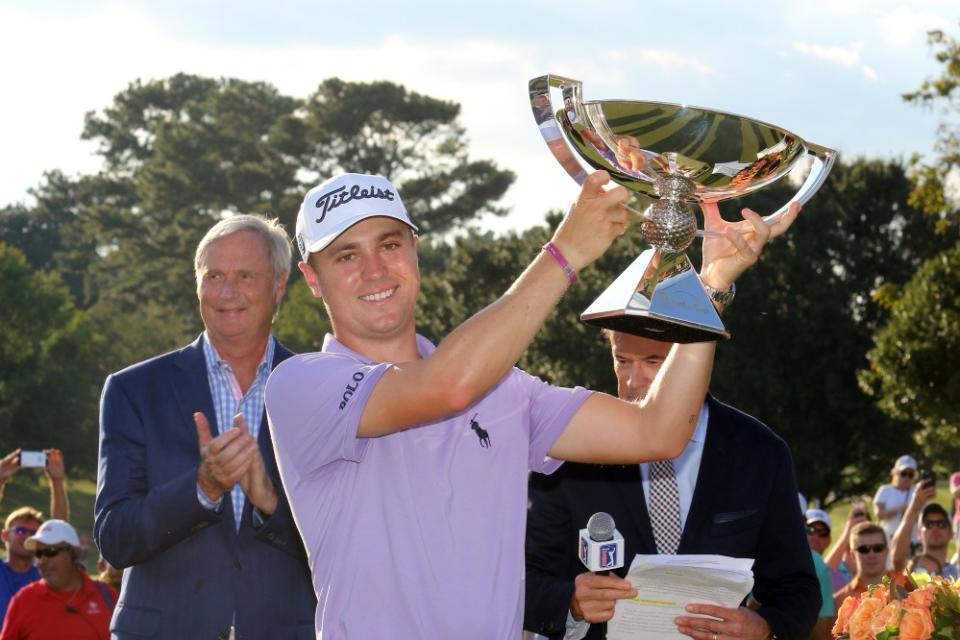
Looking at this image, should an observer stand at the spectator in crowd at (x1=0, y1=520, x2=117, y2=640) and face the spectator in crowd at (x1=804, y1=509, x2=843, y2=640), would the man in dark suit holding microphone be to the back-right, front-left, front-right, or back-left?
front-right

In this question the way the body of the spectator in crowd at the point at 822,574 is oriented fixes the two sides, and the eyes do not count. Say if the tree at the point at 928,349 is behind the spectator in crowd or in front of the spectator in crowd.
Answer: behind

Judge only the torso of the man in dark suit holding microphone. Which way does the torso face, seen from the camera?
toward the camera

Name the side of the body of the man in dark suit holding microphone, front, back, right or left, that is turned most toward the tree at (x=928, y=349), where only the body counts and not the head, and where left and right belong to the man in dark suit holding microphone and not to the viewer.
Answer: back

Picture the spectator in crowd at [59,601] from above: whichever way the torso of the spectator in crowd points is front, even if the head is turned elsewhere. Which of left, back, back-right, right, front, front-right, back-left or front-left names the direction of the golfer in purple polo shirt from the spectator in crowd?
front

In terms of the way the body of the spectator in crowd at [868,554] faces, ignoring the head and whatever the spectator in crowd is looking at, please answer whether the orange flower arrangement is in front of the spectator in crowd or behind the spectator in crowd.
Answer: in front

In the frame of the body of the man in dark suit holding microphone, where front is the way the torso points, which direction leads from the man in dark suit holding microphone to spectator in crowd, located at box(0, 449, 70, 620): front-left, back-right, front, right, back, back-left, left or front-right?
back-right

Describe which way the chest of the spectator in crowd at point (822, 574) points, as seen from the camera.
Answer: toward the camera

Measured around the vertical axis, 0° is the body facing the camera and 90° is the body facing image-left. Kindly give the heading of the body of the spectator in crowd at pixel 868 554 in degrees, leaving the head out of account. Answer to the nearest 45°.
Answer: approximately 0°

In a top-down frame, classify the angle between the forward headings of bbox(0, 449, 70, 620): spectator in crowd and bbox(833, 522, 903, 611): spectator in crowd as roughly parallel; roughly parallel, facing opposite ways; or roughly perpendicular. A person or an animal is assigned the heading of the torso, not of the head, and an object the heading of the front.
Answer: roughly parallel

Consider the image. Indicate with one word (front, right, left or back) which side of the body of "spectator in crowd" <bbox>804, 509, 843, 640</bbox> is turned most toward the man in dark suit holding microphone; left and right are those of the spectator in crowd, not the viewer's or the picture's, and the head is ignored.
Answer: front

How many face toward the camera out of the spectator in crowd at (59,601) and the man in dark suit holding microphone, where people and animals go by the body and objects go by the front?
2

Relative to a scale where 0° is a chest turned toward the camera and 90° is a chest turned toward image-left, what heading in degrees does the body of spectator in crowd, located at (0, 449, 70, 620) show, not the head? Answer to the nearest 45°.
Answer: approximately 315°
